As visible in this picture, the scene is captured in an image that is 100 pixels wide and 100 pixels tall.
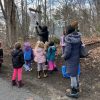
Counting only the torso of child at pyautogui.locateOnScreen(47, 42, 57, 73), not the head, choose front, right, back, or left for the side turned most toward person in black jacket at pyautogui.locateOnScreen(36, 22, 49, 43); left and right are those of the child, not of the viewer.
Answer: front

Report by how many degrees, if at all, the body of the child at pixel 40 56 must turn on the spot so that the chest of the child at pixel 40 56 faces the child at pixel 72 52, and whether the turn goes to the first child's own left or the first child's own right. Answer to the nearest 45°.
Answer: approximately 135° to the first child's own right

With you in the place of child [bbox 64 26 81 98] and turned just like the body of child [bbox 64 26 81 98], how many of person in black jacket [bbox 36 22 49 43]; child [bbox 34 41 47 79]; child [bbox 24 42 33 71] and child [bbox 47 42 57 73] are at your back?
0

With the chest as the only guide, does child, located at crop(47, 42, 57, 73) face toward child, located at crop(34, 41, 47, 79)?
no

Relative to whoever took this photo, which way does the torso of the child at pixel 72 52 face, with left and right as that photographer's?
facing away from the viewer and to the left of the viewer

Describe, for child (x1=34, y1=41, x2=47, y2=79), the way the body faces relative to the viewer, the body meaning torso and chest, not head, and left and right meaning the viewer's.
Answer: facing away from the viewer

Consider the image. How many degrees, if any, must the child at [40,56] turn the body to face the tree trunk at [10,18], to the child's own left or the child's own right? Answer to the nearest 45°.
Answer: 0° — they already face it

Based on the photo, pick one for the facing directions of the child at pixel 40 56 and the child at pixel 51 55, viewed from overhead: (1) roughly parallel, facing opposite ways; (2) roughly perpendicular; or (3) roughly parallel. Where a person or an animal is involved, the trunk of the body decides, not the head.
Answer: roughly parallel

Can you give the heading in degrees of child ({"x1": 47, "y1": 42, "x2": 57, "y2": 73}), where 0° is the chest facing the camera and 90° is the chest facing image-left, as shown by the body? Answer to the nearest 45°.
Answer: approximately 180°

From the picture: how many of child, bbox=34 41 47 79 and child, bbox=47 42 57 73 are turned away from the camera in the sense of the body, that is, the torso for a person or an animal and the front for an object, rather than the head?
2

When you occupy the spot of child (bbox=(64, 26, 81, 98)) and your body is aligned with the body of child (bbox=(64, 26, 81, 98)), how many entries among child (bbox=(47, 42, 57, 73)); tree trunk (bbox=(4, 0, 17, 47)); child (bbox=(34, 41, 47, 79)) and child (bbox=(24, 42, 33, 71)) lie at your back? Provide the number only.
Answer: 0

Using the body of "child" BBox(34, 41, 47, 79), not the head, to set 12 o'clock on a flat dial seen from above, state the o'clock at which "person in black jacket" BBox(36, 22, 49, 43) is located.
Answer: The person in black jacket is roughly at 12 o'clock from the child.
